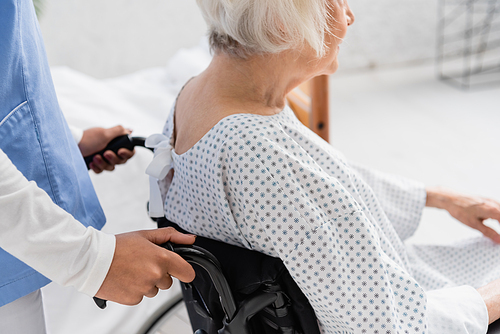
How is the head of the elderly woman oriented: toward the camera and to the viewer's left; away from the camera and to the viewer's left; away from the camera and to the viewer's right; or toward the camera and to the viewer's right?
away from the camera and to the viewer's right

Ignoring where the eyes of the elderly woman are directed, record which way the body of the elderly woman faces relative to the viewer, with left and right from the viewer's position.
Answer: facing away from the viewer and to the right of the viewer
